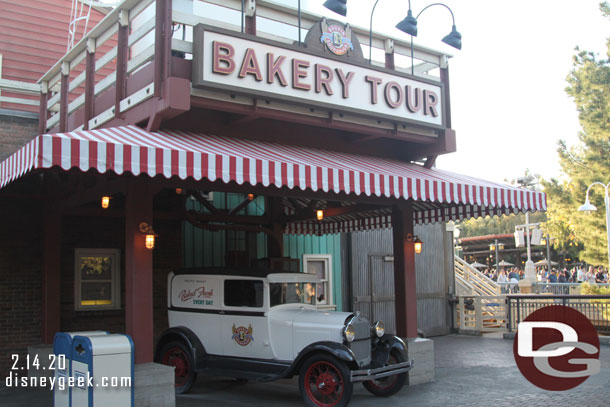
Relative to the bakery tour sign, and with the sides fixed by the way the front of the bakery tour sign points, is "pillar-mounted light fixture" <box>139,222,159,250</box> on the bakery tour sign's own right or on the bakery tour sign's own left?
on the bakery tour sign's own right

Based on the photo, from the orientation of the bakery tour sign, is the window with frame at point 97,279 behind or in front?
behind

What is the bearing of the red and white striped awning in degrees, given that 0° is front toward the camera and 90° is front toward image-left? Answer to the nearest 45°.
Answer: approximately 315°

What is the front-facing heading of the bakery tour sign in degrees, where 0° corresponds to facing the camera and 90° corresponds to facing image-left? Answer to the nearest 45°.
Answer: approximately 315°
